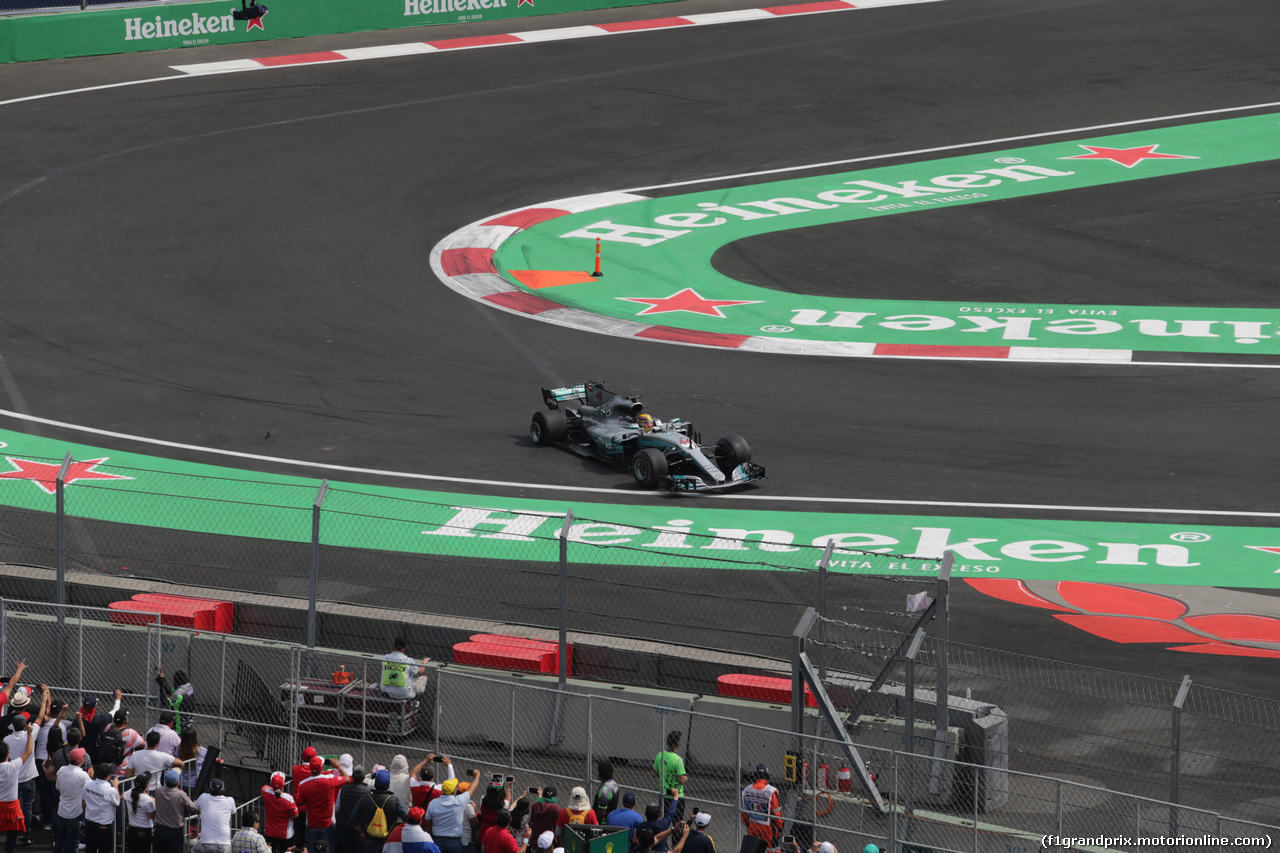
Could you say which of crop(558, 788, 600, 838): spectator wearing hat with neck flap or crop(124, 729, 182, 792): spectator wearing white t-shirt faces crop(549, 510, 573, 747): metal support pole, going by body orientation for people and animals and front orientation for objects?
crop(558, 788, 600, 838): spectator wearing hat with neck flap

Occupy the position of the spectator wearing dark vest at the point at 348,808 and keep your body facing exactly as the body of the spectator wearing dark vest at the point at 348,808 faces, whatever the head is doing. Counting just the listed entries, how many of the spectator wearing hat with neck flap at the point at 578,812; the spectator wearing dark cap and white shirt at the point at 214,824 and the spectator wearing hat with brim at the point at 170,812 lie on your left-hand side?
2

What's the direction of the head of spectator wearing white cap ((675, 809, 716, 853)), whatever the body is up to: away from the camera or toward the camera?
away from the camera

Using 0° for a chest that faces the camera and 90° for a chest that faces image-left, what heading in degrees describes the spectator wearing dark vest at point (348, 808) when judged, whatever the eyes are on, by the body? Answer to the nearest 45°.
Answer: approximately 180°

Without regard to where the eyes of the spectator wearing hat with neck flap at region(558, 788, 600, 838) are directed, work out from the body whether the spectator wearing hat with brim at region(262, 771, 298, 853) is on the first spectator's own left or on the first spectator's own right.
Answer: on the first spectator's own left

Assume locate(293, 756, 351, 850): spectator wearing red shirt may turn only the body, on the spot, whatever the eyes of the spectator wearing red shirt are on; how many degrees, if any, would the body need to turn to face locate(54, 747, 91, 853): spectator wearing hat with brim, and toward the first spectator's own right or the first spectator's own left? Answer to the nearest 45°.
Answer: approximately 90° to the first spectator's own left

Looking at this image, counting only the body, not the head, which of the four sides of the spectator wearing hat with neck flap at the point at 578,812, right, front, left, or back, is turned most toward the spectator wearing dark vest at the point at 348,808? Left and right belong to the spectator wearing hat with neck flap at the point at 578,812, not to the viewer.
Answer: left

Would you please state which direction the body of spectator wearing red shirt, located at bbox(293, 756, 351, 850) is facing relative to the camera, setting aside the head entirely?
away from the camera

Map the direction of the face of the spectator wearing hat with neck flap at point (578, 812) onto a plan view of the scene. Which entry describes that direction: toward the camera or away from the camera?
away from the camera

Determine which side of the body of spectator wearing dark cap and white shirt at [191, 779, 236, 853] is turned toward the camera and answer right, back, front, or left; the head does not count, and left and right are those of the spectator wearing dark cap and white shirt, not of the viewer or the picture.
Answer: back

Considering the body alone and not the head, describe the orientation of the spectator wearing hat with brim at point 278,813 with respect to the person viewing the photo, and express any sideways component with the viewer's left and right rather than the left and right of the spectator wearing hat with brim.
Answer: facing away from the viewer

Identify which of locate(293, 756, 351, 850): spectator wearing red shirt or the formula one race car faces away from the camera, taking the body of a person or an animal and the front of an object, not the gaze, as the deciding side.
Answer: the spectator wearing red shirt

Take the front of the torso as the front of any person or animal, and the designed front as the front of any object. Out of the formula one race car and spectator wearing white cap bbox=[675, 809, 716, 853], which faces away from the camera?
the spectator wearing white cap

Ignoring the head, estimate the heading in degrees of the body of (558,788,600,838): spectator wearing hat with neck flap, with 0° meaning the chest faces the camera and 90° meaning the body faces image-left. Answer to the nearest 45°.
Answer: approximately 180°

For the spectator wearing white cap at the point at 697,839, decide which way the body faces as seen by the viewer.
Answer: away from the camera

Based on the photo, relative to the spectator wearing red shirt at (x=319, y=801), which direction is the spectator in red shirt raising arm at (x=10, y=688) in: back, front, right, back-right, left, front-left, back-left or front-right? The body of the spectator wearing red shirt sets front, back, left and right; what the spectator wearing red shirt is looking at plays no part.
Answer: front-left

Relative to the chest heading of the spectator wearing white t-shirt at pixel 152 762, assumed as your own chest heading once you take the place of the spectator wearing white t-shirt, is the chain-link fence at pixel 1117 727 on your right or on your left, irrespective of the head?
on your right

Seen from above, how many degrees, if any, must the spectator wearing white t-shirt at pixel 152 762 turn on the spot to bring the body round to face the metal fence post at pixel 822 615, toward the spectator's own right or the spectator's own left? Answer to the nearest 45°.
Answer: approximately 90° to the spectator's own right
